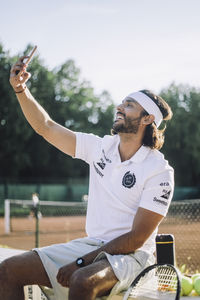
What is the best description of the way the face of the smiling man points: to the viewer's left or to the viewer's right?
to the viewer's left

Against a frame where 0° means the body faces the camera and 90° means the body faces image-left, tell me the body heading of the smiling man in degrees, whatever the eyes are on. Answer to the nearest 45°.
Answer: approximately 45°

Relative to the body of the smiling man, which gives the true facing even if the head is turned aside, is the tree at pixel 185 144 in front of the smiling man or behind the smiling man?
behind

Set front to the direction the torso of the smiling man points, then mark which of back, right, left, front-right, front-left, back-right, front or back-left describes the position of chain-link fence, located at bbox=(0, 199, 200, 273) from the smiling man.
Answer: back-right
